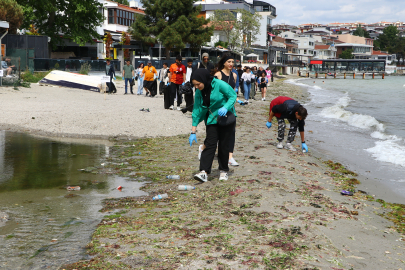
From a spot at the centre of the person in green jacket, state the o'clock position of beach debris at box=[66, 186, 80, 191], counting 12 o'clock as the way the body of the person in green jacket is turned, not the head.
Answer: The beach debris is roughly at 1 o'clock from the person in green jacket.

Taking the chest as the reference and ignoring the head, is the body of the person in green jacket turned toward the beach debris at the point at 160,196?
yes

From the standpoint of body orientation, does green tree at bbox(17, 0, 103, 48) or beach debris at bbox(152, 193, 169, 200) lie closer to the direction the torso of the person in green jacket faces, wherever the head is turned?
the beach debris

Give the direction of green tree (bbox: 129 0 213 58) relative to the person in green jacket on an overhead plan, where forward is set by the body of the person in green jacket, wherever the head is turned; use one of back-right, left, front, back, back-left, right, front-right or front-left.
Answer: back-right

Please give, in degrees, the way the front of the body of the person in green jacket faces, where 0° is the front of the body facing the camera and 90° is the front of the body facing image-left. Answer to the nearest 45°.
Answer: approximately 45°

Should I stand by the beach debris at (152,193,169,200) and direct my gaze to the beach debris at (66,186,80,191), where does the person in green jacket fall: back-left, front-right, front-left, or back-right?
back-right

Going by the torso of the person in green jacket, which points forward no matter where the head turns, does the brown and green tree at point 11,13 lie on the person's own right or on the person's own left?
on the person's own right

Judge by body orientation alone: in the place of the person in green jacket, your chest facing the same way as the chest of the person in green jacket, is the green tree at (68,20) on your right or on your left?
on your right
